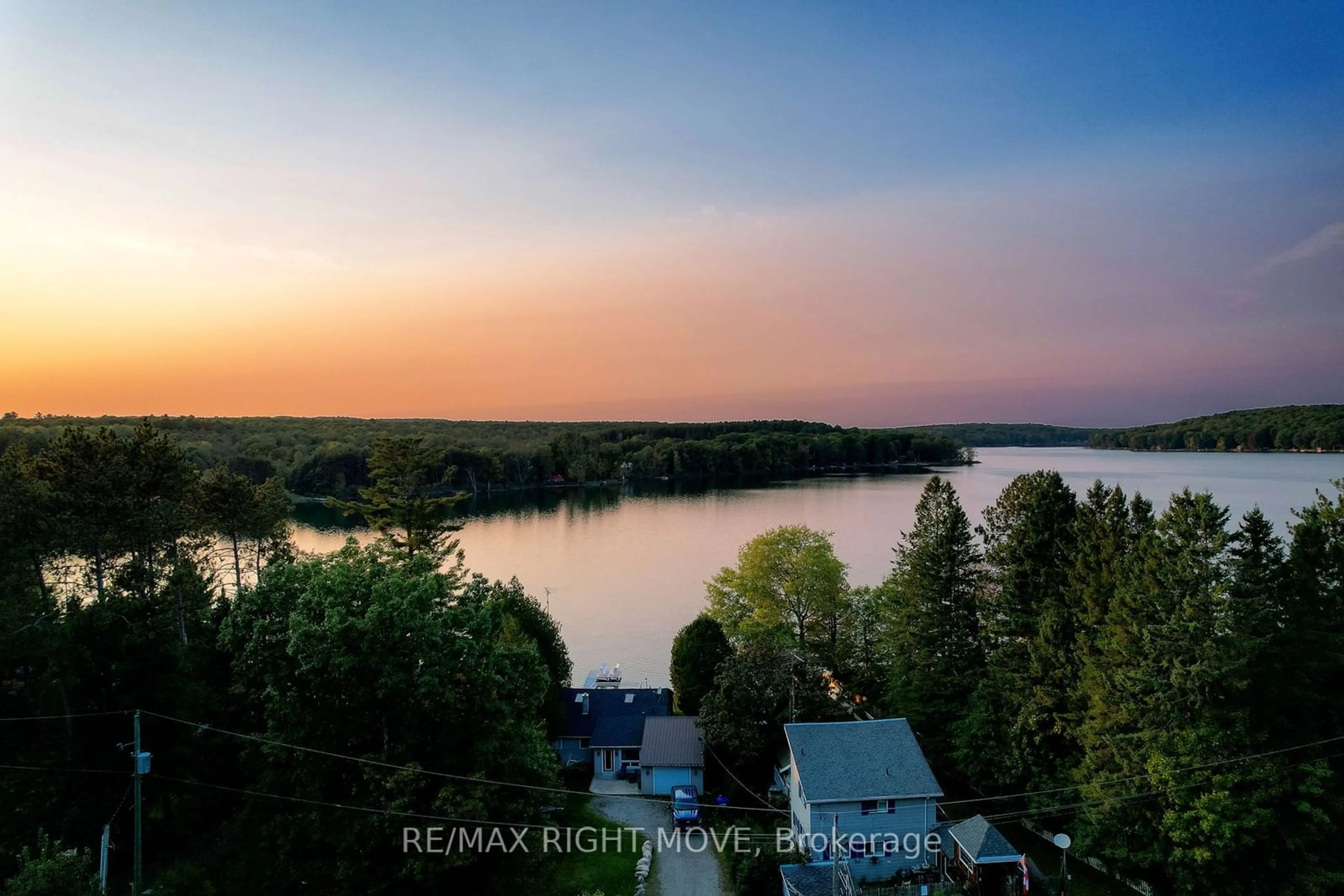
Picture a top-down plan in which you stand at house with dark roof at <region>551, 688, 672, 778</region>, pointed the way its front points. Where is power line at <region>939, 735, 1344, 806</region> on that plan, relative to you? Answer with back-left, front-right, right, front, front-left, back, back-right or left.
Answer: front-left

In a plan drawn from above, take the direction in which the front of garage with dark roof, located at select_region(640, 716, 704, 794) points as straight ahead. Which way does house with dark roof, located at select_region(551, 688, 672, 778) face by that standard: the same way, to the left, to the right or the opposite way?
the same way

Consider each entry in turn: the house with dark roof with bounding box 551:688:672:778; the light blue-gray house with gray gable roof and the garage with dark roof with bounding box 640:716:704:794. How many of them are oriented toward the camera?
3

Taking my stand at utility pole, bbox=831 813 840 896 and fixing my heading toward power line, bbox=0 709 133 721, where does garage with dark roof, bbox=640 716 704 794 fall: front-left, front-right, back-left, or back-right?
front-right

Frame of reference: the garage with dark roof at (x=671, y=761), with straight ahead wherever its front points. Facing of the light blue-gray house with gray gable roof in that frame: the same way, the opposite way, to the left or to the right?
the same way

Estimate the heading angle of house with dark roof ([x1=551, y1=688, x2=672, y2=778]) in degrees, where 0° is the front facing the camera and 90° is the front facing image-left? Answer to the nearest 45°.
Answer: approximately 0°

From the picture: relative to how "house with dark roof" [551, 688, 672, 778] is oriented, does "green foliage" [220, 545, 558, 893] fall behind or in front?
in front

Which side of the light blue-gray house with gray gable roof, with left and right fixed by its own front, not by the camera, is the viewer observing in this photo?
front

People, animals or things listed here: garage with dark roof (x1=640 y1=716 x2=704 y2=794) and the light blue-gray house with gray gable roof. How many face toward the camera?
2

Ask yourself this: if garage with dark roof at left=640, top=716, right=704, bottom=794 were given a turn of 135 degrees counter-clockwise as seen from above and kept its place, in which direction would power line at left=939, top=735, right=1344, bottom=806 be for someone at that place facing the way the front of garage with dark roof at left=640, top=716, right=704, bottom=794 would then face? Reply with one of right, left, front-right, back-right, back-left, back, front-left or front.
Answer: right

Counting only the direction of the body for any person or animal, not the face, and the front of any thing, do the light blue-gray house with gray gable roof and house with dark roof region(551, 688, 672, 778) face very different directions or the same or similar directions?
same or similar directions

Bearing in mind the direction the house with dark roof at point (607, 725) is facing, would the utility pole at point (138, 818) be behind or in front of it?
in front

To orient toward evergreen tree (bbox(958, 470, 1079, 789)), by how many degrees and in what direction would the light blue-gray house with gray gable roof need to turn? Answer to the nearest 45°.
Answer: approximately 135° to its left
